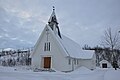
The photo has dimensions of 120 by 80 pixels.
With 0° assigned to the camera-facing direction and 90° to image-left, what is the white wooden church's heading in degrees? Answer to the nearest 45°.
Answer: approximately 45°
